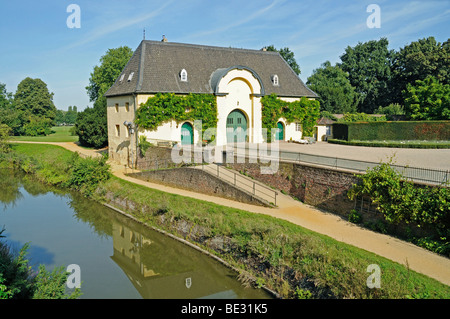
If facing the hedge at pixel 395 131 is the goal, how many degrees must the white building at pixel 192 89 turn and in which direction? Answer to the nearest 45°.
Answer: approximately 45° to its left

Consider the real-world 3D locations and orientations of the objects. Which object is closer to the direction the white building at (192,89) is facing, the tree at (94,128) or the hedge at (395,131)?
the hedge

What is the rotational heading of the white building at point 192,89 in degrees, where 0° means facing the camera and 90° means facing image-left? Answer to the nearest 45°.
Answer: approximately 315°

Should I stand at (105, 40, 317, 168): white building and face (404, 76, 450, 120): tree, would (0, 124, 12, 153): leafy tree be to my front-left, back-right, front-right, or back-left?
back-left

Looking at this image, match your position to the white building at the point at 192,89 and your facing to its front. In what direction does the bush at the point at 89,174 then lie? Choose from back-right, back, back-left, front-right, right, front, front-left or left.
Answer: right

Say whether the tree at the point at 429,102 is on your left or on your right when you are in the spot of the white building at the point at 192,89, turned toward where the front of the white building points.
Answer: on your left
